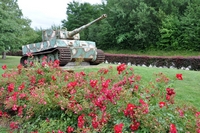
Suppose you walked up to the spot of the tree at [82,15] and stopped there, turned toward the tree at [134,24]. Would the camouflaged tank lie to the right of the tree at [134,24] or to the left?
right

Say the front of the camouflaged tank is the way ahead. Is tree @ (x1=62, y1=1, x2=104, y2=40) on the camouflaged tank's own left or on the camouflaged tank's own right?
on the camouflaged tank's own left

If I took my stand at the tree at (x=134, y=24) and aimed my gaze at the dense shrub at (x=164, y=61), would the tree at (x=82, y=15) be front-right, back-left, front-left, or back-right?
back-right

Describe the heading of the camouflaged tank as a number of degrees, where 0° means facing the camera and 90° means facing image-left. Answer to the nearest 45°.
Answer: approximately 315°

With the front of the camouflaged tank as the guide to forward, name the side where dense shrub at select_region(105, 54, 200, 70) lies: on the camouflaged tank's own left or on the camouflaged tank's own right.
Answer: on the camouflaged tank's own left

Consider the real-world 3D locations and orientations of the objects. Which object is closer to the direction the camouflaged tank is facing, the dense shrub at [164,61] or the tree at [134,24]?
the dense shrub
